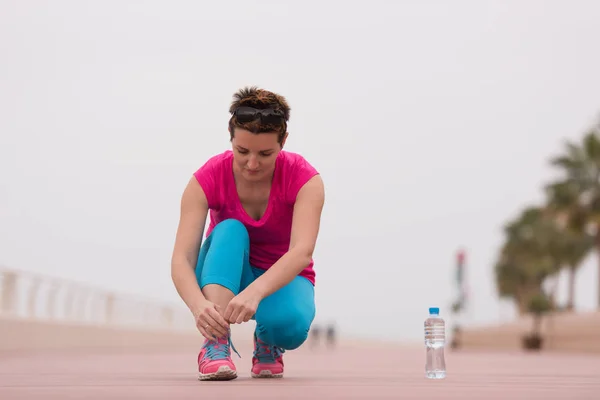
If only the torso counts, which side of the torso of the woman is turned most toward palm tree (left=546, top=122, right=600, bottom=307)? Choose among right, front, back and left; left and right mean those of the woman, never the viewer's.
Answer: back

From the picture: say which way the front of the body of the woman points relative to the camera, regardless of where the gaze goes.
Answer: toward the camera

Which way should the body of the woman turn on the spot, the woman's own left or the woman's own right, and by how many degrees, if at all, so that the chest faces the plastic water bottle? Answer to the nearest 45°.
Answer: approximately 135° to the woman's own left

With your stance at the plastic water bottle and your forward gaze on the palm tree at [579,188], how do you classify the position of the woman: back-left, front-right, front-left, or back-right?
back-left
